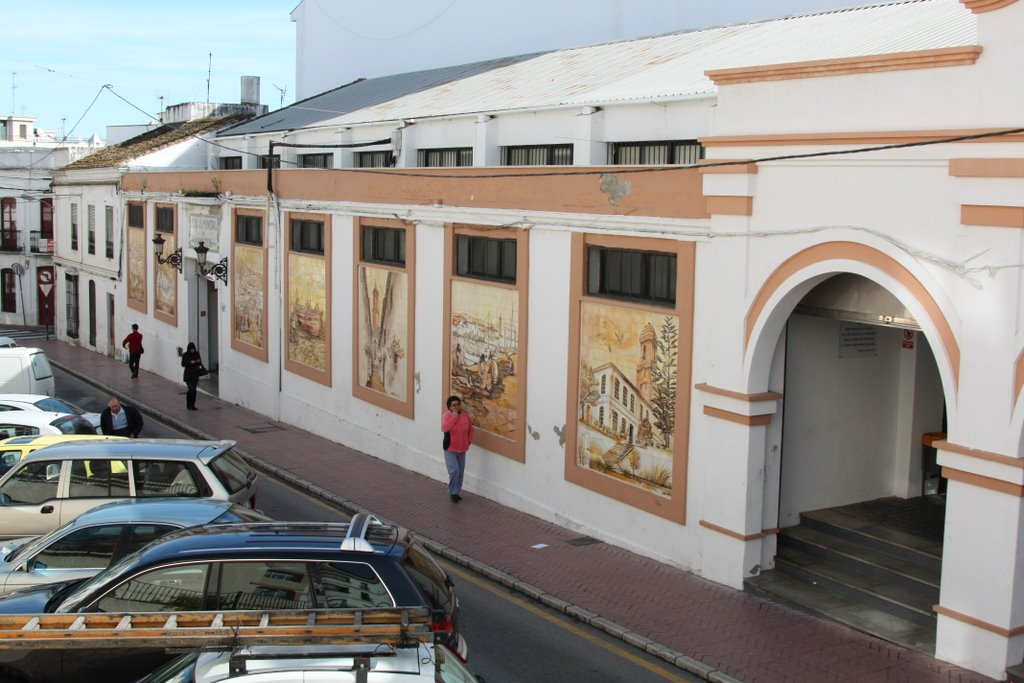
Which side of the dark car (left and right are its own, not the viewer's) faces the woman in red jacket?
right

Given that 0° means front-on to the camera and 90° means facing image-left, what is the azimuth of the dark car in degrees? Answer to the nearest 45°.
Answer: approximately 90°

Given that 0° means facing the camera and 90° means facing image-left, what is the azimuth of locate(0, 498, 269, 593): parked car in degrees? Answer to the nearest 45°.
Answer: approximately 90°

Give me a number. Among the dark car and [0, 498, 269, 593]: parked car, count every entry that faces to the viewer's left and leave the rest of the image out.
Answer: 2

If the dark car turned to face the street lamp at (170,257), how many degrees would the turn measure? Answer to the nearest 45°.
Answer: approximately 90° to its right
